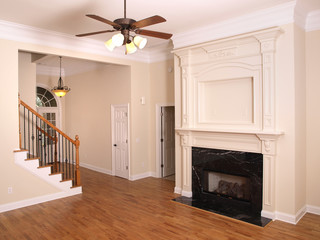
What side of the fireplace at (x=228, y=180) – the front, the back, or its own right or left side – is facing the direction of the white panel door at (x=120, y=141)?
right

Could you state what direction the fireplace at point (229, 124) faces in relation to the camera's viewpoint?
facing the viewer and to the left of the viewer

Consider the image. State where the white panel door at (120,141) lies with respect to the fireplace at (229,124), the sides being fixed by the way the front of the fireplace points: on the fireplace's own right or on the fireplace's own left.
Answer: on the fireplace's own right
